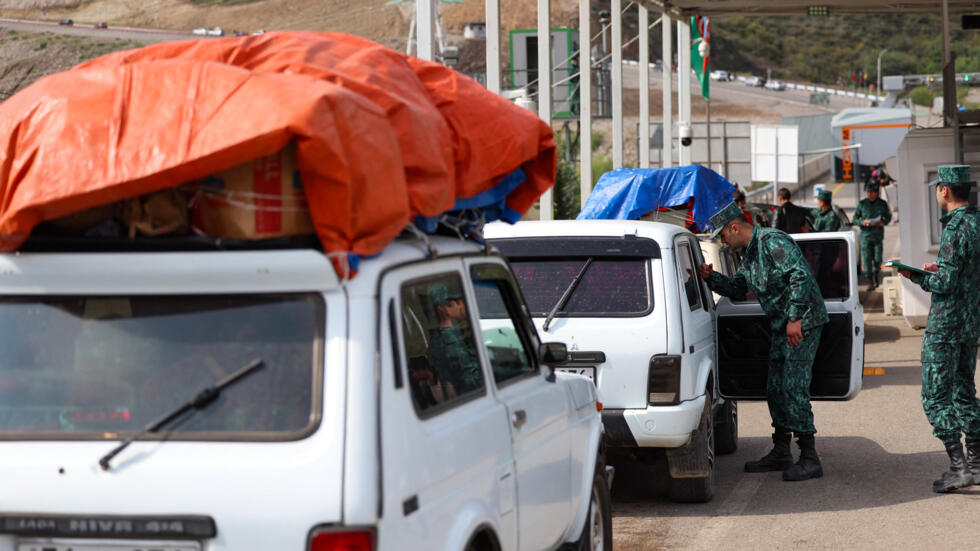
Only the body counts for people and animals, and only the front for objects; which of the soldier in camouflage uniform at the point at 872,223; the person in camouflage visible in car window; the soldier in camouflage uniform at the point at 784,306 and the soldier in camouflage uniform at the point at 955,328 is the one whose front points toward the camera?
the soldier in camouflage uniform at the point at 872,223

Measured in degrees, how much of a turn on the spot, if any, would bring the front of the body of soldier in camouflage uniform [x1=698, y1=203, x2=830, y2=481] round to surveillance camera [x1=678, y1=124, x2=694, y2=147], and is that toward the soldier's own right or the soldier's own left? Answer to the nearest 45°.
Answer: approximately 90° to the soldier's own right

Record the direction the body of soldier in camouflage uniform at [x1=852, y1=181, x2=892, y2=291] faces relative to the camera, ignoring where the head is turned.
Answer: toward the camera

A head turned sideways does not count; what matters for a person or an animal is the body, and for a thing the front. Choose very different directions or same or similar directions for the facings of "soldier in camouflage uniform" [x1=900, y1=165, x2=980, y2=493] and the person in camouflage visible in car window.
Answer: very different directions

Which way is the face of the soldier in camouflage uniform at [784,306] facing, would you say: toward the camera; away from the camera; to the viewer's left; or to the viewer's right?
to the viewer's left

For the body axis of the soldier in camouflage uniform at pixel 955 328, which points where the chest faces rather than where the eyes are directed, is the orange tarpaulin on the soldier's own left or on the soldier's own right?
on the soldier's own left

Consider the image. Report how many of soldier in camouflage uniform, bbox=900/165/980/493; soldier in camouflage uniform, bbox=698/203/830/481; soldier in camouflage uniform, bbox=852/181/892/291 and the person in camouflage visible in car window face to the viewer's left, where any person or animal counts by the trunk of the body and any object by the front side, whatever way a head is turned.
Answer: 2

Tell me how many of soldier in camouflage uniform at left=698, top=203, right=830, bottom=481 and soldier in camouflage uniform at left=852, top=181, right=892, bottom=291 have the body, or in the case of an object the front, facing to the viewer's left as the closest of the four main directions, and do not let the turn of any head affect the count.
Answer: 1

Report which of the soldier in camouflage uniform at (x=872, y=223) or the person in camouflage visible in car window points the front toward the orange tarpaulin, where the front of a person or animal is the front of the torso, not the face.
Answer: the soldier in camouflage uniform

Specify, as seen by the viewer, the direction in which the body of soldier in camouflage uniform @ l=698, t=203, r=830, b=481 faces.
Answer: to the viewer's left

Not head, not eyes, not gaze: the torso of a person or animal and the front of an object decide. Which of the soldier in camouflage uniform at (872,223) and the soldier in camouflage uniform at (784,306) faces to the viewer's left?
the soldier in camouflage uniform at (784,306)

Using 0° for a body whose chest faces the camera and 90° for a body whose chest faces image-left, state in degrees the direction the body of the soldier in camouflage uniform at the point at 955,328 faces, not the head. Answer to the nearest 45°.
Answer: approximately 90°

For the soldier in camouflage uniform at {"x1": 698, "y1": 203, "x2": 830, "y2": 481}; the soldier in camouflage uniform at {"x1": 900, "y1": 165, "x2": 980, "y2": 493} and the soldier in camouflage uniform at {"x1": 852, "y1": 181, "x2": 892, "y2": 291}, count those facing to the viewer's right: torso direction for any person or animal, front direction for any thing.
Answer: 0

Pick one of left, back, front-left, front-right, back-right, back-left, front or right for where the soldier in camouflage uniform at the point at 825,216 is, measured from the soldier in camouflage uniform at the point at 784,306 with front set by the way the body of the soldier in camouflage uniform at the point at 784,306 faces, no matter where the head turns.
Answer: right

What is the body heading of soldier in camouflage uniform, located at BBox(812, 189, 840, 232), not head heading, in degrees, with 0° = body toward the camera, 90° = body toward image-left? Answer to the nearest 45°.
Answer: approximately 45°

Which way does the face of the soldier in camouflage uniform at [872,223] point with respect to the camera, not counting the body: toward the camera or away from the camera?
toward the camera
